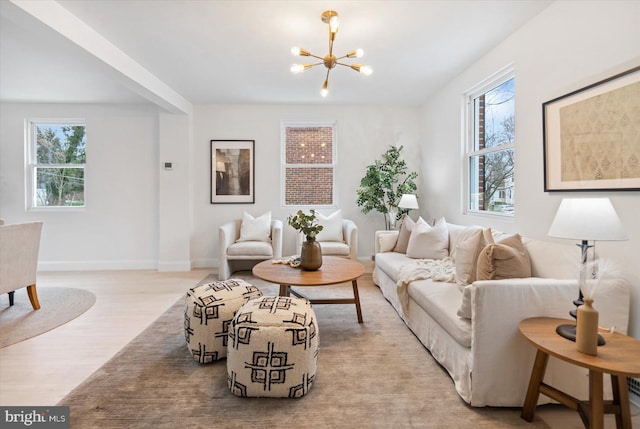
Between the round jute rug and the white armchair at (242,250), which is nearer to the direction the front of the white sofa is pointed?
the round jute rug

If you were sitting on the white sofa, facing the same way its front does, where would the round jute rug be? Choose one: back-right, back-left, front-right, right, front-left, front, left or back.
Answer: front-right

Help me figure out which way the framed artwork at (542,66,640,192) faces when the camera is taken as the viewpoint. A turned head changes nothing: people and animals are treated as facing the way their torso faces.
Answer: facing the viewer and to the left of the viewer

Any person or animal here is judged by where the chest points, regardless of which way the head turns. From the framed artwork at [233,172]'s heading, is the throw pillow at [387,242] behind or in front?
in front

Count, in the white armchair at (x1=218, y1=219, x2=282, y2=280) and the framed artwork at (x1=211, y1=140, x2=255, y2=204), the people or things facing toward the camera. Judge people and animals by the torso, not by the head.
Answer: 2

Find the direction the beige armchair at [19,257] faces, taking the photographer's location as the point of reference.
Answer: facing away from the viewer and to the left of the viewer

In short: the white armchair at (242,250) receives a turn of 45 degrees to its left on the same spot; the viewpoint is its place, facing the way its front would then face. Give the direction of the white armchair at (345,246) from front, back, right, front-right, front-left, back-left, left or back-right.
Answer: front-left
